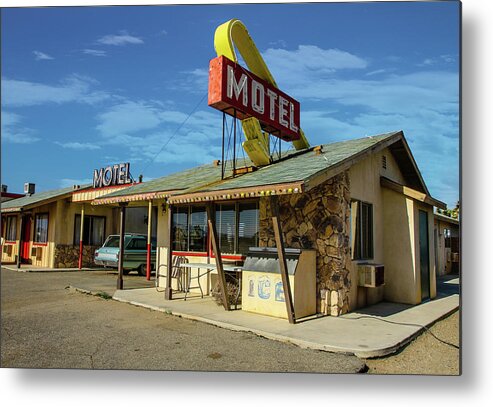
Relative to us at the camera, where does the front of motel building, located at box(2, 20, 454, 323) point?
facing the viewer and to the left of the viewer

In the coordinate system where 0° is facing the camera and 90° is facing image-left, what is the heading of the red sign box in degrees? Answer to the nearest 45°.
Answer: approximately 315°

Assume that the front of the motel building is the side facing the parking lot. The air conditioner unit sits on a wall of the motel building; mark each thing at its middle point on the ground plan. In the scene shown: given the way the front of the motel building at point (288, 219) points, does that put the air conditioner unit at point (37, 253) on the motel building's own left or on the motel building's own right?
on the motel building's own right
